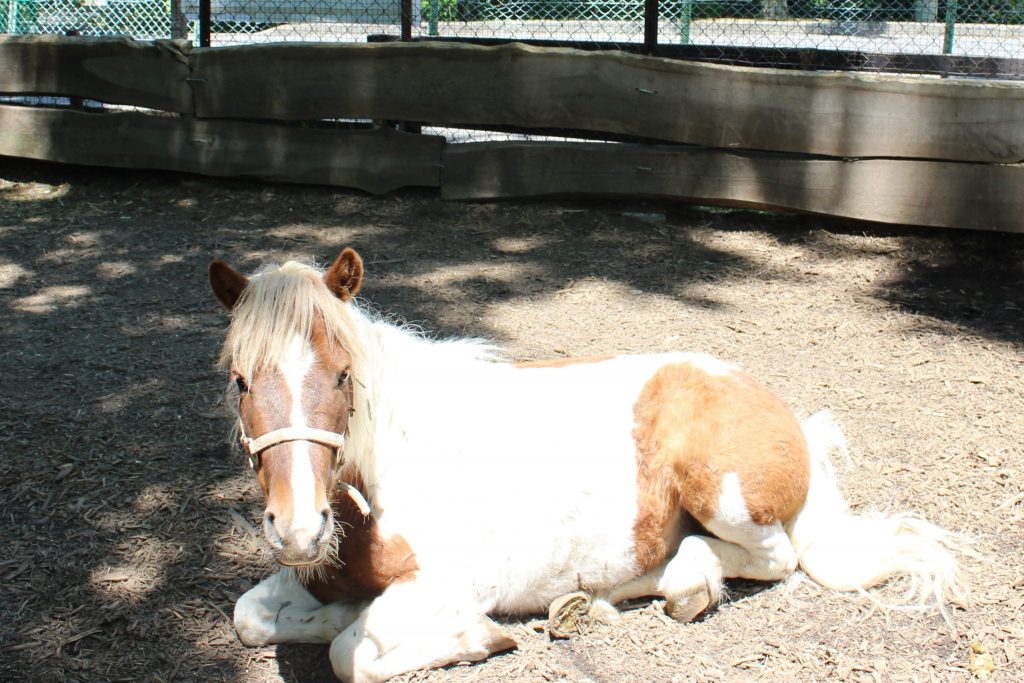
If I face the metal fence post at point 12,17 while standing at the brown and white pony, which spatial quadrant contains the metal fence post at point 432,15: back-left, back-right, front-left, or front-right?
front-right

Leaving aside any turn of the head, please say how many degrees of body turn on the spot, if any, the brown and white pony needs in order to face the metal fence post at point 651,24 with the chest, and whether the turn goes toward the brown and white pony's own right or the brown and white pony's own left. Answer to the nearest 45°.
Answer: approximately 135° to the brown and white pony's own right

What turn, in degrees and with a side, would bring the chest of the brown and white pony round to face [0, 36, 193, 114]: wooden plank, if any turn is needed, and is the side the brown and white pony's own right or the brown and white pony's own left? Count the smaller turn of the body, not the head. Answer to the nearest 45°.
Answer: approximately 90° to the brown and white pony's own right

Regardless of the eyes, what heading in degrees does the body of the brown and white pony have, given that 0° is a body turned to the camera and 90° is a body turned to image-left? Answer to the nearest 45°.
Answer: approximately 45°

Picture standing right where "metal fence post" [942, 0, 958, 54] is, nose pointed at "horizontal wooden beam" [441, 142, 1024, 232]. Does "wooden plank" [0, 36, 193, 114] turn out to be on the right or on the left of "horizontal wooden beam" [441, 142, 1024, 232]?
right

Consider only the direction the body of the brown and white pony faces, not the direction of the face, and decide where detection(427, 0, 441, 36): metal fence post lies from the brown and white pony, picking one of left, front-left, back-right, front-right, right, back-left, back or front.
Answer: back-right

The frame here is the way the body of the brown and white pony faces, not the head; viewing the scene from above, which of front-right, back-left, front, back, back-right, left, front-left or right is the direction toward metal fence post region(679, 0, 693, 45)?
back-right

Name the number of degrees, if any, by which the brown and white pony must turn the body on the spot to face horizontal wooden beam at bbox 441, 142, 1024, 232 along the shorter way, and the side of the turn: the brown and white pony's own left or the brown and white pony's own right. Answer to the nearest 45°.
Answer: approximately 135° to the brown and white pony's own right

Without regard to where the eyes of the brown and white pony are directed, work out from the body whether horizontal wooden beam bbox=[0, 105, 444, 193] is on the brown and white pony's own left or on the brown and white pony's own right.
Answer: on the brown and white pony's own right
